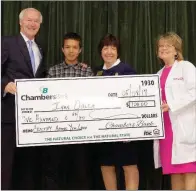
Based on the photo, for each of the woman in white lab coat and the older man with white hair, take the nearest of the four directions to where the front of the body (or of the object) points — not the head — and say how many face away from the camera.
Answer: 0

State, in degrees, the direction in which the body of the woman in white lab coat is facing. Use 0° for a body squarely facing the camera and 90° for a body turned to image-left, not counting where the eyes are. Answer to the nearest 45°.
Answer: approximately 45°

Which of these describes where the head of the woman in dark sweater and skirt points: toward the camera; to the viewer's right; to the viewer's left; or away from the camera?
toward the camera

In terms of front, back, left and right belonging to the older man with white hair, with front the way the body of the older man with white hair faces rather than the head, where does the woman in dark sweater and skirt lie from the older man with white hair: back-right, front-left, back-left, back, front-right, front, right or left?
front-left

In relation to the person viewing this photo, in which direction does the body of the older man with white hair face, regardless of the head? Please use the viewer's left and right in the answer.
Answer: facing the viewer and to the right of the viewer

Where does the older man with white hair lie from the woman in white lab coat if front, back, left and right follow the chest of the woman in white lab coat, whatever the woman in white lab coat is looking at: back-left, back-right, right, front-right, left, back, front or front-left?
front-right

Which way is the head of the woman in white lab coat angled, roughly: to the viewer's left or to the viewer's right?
to the viewer's left
